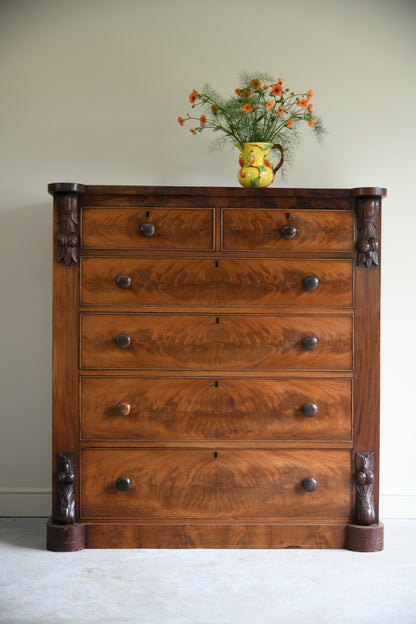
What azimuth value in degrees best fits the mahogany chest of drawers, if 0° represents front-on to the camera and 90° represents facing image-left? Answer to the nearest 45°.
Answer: approximately 0°
